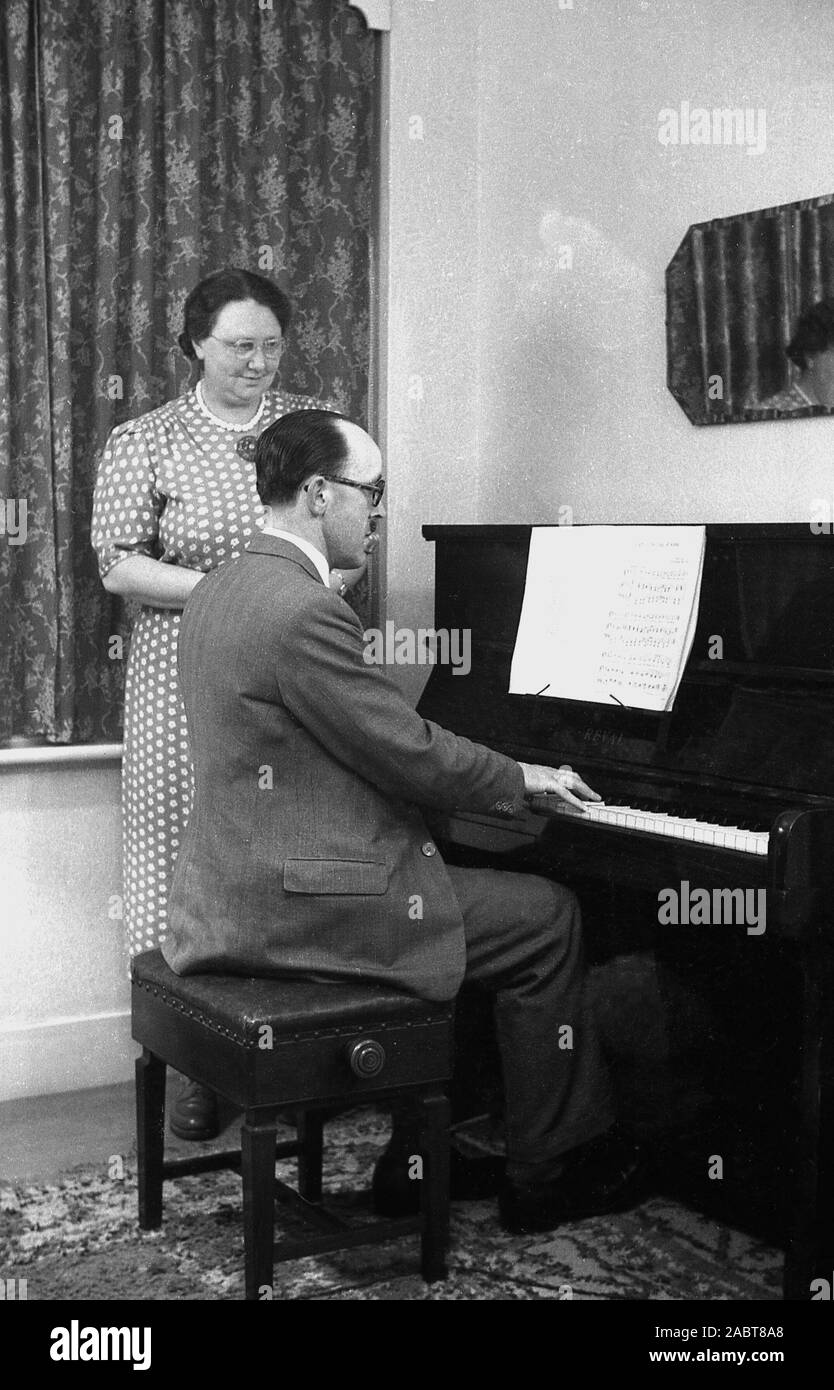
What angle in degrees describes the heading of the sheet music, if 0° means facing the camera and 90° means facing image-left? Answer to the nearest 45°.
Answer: approximately 45°

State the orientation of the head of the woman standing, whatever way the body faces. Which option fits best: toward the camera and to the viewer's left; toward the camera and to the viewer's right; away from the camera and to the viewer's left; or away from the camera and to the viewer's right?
toward the camera and to the viewer's right

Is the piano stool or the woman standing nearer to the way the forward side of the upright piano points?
the piano stool

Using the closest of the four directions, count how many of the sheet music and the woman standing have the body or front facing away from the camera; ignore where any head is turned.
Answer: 0

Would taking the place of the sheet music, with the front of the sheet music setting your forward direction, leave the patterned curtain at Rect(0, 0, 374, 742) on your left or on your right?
on your right

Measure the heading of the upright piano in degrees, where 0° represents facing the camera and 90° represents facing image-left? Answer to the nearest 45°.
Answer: approximately 45°

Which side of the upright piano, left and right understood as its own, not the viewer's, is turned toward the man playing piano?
front

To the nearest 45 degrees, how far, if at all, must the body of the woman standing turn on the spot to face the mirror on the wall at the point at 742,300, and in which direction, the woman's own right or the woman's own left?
approximately 45° to the woman's own left

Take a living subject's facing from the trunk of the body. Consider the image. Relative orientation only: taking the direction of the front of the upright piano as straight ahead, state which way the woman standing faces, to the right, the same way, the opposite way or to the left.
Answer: to the left

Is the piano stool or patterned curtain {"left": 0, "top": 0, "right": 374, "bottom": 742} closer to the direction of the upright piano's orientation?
the piano stool

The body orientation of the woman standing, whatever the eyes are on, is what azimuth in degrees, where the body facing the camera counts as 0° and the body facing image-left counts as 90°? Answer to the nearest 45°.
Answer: approximately 315°

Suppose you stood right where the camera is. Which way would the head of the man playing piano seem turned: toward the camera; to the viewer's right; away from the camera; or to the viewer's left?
to the viewer's right

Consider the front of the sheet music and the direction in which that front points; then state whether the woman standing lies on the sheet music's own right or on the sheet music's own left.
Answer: on the sheet music's own right

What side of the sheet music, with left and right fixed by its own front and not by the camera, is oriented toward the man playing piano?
front
